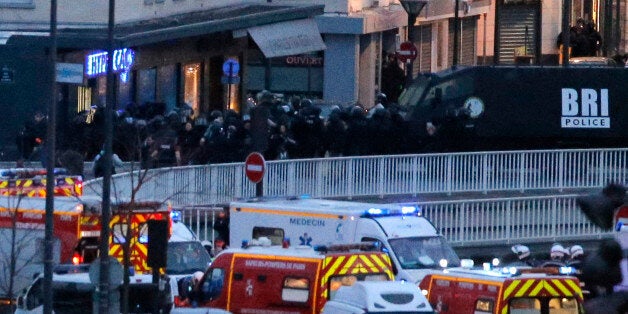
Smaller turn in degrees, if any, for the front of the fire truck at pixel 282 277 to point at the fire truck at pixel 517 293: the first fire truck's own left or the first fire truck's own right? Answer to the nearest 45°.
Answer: approximately 135° to the first fire truck's own right

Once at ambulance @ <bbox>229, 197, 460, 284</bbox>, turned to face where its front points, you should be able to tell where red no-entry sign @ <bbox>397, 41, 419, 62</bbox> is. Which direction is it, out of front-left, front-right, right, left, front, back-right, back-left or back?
back-left

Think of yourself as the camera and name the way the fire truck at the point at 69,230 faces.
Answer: facing away from the viewer and to the left of the viewer

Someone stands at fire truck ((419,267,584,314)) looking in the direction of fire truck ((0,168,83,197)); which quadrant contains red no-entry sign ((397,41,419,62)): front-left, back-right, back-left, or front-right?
front-right

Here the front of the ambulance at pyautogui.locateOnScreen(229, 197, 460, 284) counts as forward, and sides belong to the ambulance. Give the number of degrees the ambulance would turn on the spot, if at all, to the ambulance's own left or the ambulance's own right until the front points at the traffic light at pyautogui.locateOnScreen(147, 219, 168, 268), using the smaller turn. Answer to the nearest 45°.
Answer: approximately 90° to the ambulance's own right

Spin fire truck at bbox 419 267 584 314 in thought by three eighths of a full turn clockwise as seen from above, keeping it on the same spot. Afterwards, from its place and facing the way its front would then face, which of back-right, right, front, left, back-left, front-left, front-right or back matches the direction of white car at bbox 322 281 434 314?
back-right

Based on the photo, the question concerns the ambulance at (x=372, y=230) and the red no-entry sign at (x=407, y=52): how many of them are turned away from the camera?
0

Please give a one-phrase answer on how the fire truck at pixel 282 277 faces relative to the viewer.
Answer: facing away from the viewer and to the left of the viewer

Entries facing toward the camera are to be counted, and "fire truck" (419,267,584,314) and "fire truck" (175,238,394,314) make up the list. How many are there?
0

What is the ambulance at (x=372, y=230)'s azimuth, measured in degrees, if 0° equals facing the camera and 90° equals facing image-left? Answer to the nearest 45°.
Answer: approximately 315°

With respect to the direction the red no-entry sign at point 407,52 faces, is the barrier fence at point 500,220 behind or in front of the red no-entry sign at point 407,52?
in front

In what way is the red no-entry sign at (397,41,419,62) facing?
toward the camera
